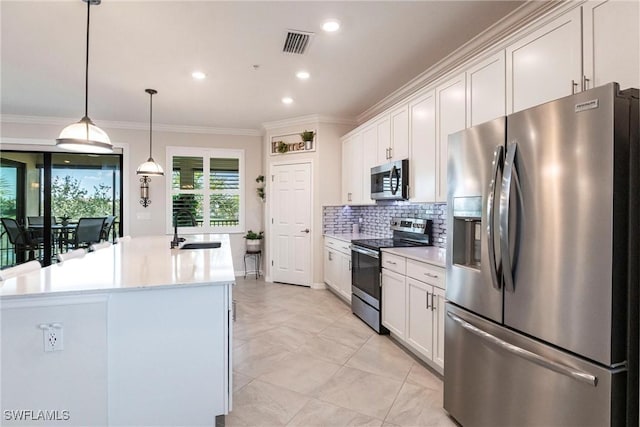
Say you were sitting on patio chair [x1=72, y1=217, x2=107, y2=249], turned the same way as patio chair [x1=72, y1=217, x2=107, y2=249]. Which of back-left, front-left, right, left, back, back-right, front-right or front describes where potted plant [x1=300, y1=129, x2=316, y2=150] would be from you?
back

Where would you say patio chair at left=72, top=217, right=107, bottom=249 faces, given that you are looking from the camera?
facing away from the viewer and to the left of the viewer

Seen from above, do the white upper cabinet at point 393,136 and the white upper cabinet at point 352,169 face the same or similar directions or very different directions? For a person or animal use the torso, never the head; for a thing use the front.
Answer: same or similar directions

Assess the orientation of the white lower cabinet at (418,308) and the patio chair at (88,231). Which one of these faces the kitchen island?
the white lower cabinet

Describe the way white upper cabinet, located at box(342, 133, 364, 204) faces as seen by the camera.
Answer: facing the viewer and to the left of the viewer

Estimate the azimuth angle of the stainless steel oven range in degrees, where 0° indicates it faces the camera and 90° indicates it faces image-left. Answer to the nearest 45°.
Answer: approximately 45°

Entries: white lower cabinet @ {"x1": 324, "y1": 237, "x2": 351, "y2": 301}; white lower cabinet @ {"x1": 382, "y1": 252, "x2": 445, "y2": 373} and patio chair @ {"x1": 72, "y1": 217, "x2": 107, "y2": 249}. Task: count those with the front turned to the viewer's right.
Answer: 0

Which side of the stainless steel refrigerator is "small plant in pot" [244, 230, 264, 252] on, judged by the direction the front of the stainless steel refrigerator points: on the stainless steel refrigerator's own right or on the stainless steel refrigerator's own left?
on the stainless steel refrigerator's own right

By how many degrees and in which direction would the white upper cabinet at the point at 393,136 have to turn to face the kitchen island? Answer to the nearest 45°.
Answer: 0° — it already faces it

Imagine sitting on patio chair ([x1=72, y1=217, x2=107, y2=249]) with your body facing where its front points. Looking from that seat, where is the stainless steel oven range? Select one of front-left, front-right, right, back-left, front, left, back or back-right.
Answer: back

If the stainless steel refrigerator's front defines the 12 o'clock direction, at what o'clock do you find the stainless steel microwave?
The stainless steel microwave is roughly at 3 o'clock from the stainless steel refrigerator.

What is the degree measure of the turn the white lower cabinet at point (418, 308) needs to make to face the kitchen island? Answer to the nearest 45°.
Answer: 0° — it already faces it

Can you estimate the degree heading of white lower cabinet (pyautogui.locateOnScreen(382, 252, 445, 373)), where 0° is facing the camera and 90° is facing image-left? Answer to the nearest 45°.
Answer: approximately 45°

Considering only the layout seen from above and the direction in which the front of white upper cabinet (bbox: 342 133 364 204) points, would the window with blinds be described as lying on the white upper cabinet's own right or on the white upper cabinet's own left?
on the white upper cabinet's own right

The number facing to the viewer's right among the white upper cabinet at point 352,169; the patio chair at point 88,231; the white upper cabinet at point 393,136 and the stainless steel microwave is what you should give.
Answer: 0

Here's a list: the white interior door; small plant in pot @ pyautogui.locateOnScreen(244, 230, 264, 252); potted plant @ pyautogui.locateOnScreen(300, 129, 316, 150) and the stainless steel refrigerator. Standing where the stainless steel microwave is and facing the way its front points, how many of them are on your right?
3
